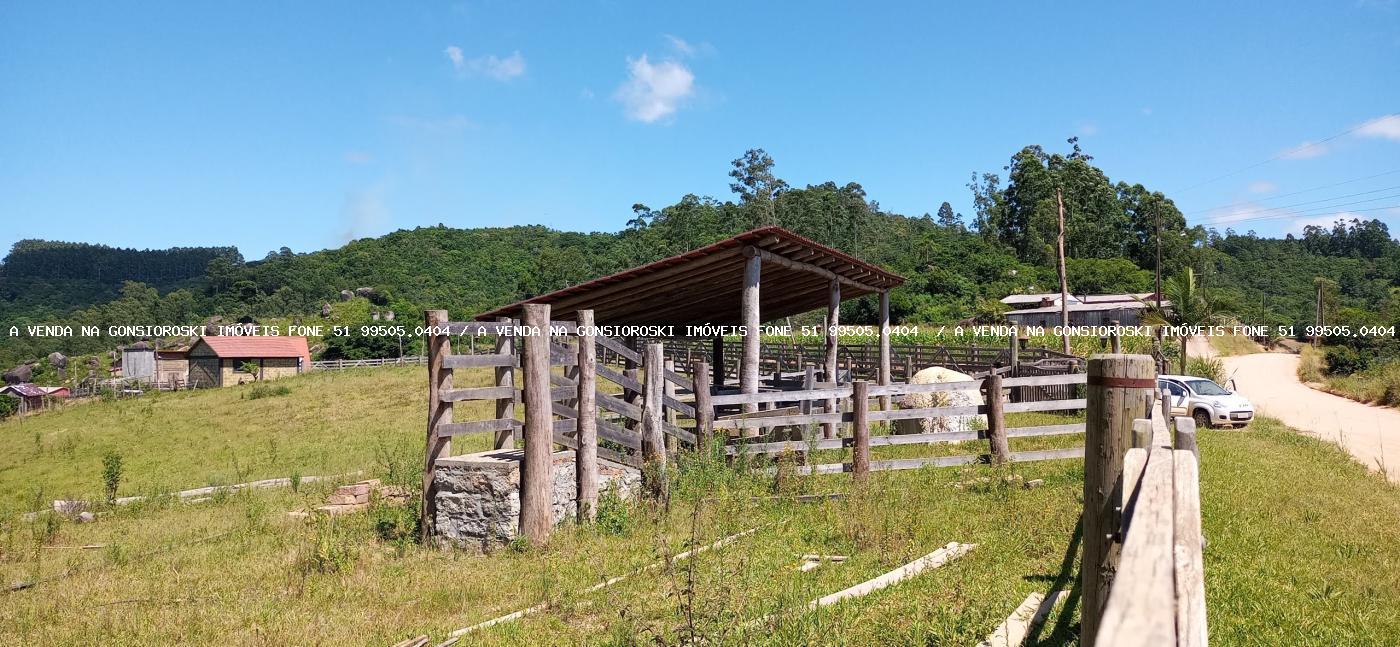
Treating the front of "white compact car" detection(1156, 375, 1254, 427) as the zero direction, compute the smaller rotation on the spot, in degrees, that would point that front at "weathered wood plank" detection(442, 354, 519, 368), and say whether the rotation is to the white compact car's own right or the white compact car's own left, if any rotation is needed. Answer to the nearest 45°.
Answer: approximately 90° to the white compact car's own right

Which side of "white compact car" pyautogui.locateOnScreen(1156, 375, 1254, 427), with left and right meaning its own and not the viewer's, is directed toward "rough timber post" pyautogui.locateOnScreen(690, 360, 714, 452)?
right

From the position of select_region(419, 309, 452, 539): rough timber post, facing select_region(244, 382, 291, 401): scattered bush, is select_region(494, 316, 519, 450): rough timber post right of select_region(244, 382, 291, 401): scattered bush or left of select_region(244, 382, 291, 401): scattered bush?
right

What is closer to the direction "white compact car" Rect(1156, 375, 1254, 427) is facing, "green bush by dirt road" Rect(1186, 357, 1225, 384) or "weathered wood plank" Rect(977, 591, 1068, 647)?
the weathered wood plank

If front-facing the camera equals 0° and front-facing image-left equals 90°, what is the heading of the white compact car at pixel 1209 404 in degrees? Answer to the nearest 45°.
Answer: approximately 315°

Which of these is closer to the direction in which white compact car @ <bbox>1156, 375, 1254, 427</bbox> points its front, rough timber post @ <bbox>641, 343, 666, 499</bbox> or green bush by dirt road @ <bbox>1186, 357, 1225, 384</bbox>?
the rough timber post

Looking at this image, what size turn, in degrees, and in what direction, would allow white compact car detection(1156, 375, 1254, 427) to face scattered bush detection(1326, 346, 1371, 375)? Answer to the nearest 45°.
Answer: approximately 135° to its left

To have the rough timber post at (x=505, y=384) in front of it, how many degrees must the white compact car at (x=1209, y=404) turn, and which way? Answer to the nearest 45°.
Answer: approximately 90° to its right

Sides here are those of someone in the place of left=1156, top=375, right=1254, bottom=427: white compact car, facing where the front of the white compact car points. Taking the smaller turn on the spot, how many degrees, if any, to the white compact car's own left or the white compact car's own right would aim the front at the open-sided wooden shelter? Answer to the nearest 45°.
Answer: approximately 90° to the white compact car's own right

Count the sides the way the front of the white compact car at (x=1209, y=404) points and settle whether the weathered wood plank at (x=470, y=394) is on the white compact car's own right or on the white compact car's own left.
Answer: on the white compact car's own right

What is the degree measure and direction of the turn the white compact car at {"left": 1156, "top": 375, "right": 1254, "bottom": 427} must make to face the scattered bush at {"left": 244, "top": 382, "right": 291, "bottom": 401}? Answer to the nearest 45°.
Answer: approximately 135° to its right

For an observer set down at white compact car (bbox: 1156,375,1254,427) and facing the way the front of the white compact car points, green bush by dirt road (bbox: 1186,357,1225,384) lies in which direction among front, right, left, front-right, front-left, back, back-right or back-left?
back-left
